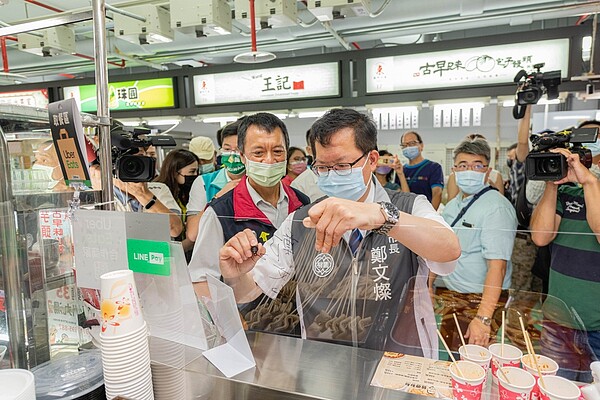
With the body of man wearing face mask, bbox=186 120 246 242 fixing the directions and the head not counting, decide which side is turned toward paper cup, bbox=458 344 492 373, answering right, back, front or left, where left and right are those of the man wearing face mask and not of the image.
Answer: front

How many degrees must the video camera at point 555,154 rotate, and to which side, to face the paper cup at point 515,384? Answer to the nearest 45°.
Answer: approximately 45° to its left

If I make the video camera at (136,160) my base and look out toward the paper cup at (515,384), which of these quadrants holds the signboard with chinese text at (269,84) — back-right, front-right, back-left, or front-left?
back-left

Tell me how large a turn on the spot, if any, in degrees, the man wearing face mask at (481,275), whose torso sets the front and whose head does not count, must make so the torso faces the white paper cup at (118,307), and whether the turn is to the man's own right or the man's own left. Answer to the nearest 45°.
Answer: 0° — they already face it

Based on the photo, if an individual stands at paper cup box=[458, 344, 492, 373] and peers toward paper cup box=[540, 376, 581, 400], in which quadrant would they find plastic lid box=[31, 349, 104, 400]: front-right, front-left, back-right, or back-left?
back-right

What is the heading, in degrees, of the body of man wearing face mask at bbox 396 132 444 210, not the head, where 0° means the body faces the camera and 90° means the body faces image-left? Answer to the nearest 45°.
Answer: approximately 45°

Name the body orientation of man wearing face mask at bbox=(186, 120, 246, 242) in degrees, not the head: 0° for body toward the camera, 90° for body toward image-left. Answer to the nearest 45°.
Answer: approximately 0°

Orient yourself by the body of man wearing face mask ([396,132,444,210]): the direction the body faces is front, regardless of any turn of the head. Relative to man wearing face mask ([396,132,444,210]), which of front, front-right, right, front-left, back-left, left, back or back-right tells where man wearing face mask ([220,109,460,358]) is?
front-left

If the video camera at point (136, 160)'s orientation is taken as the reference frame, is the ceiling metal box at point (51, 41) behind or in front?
behind
